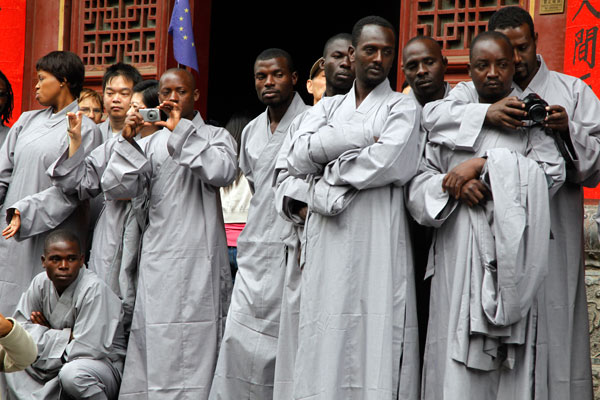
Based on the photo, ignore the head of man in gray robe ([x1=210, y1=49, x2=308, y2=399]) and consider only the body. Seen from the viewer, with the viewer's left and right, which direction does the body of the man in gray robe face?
facing the viewer and to the left of the viewer

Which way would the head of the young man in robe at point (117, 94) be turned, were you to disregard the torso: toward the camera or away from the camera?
toward the camera

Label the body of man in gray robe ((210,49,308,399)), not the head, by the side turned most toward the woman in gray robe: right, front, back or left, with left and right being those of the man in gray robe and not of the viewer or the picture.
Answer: right

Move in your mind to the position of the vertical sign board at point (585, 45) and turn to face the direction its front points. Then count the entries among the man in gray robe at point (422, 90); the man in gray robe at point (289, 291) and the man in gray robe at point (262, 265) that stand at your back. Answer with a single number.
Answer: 0

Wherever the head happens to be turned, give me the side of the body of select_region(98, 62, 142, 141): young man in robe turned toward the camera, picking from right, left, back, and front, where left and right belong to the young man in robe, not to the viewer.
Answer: front

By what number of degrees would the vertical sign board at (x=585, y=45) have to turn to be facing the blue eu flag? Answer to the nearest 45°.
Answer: approximately 90° to its right

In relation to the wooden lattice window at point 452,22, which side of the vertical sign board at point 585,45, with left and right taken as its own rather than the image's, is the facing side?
right

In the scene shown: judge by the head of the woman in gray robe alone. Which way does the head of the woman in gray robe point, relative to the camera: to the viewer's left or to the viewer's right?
to the viewer's left

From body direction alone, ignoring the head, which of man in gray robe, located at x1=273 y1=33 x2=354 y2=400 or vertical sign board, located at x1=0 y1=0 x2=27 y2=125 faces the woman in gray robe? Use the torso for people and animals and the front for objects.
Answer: the vertical sign board

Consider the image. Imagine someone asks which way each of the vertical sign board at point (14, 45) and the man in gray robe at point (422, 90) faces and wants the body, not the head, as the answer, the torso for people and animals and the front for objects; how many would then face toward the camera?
2

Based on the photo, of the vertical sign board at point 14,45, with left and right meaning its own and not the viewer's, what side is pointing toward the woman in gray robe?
front

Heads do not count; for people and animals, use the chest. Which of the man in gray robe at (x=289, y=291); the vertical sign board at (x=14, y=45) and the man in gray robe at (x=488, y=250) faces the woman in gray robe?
the vertical sign board

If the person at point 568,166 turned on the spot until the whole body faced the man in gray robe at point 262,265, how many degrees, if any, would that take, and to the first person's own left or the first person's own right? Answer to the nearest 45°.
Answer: approximately 45° to the first person's own right

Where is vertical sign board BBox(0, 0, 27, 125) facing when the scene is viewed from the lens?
facing the viewer

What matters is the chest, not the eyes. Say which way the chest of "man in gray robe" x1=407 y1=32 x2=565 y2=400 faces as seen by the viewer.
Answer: toward the camera
